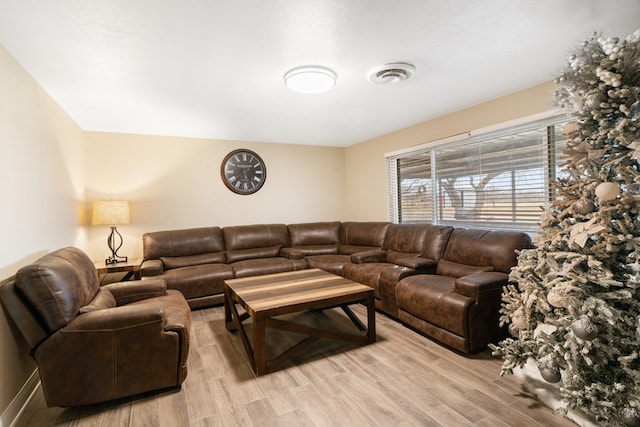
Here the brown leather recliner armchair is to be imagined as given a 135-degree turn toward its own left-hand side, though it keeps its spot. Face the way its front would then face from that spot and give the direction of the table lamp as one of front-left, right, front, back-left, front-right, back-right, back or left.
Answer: front-right

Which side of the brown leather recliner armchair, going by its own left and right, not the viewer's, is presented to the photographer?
right

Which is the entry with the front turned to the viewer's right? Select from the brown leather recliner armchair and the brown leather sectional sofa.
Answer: the brown leather recliner armchair

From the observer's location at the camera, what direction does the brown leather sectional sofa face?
facing the viewer and to the left of the viewer

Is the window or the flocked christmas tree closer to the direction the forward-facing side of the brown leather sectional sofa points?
the flocked christmas tree

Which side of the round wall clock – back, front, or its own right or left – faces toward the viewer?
front

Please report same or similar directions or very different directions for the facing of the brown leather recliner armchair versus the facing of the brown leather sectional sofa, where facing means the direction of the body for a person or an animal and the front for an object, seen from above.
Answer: very different directions

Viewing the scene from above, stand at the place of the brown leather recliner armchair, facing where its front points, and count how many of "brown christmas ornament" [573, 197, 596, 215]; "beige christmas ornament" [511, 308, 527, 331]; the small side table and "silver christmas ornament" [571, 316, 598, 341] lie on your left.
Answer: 1

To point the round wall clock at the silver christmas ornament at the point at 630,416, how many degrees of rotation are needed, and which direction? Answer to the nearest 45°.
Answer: approximately 45° to its left

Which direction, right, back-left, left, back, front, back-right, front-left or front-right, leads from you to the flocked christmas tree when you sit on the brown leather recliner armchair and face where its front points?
front-right
